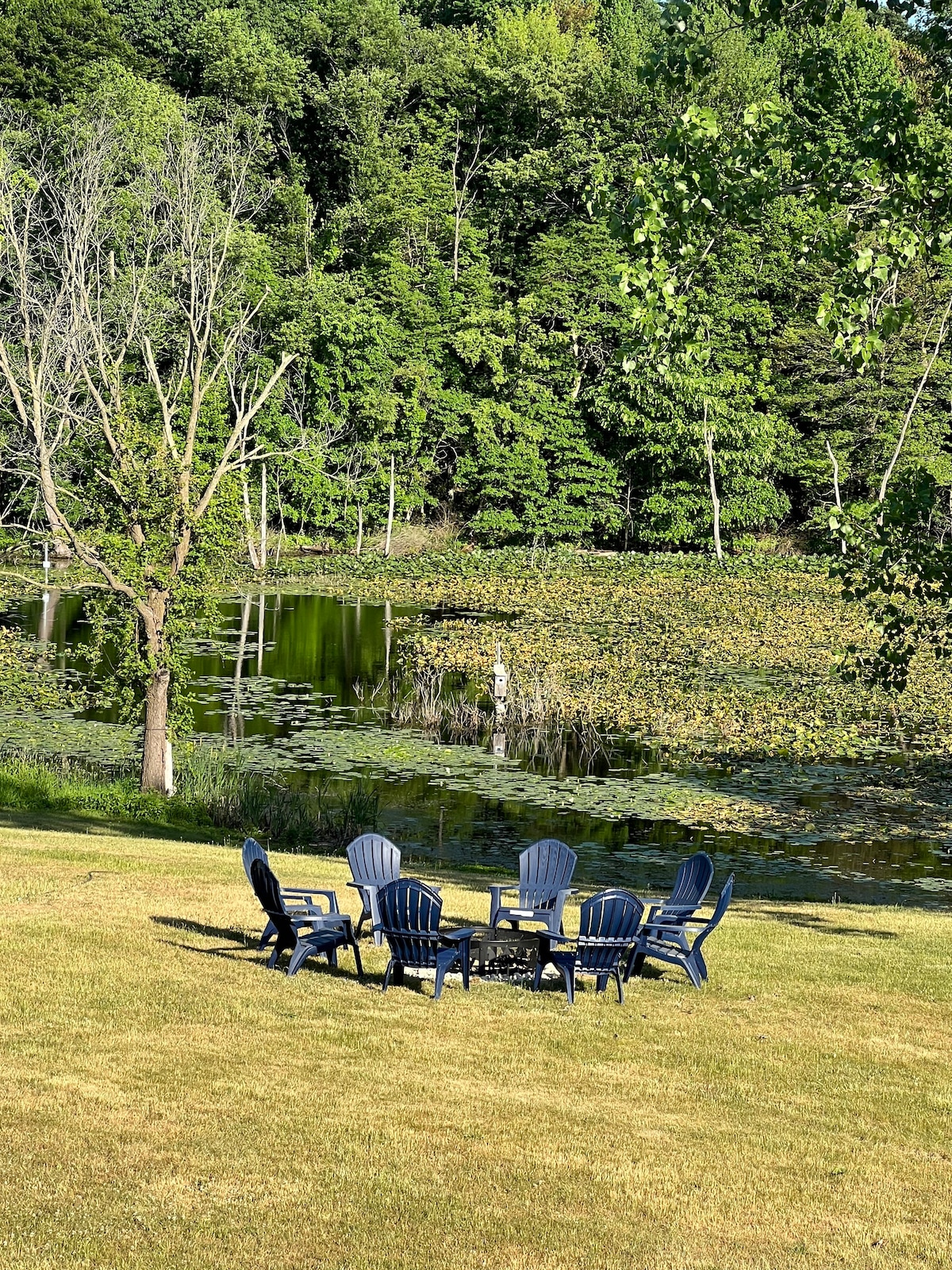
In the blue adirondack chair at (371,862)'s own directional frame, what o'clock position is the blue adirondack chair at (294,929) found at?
the blue adirondack chair at (294,929) is roughly at 2 o'clock from the blue adirondack chair at (371,862).

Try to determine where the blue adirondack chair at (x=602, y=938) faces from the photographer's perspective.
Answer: facing away from the viewer and to the left of the viewer

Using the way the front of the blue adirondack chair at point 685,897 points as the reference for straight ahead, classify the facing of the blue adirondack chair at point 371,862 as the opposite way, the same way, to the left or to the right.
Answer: to the left

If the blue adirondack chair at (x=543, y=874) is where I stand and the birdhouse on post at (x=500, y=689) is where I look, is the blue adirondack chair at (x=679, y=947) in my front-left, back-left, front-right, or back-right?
back-right

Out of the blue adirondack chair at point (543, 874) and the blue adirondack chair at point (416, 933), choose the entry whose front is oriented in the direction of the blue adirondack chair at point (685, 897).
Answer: the blue adirondack chair at point (416, 933)

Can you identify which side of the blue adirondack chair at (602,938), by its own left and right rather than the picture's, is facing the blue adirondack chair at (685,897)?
right

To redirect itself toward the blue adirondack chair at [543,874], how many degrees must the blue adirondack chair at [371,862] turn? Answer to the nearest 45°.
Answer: approximately 45° to its left

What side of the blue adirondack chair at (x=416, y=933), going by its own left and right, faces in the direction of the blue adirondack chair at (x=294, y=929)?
left

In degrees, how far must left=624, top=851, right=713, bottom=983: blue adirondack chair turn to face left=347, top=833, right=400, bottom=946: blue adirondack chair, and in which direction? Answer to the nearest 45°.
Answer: approximately 45° to its right
